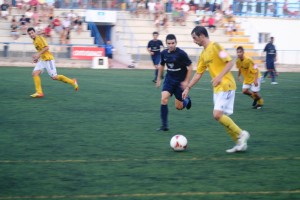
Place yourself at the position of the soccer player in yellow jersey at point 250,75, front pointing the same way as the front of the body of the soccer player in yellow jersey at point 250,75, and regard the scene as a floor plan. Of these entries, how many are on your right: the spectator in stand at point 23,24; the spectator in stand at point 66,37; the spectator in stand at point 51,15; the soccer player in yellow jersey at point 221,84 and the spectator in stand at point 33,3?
4

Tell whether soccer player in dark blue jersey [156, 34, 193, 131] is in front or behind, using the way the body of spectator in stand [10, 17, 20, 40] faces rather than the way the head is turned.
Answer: in front

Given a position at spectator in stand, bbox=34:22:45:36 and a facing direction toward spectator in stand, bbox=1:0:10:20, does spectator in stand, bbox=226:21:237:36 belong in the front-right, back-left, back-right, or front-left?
back-right

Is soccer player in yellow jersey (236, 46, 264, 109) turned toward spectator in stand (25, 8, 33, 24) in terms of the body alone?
no

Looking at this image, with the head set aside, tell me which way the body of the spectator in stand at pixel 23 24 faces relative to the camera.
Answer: toward the camera

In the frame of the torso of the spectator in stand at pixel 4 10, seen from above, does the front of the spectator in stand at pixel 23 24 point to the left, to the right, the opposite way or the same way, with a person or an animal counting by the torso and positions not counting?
the same way

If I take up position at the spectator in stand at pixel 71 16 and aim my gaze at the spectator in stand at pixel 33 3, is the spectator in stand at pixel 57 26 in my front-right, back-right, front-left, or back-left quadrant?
front-left

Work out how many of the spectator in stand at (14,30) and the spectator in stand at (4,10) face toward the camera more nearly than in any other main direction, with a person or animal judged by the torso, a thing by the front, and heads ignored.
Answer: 2

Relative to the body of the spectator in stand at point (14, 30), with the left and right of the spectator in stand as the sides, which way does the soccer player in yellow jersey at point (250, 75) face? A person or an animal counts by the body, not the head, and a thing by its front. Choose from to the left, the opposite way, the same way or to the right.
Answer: to the right

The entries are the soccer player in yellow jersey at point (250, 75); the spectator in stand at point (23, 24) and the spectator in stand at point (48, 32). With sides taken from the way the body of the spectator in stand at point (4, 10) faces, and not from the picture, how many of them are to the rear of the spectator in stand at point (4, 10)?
0

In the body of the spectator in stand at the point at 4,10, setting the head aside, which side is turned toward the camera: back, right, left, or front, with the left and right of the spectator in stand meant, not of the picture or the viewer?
front

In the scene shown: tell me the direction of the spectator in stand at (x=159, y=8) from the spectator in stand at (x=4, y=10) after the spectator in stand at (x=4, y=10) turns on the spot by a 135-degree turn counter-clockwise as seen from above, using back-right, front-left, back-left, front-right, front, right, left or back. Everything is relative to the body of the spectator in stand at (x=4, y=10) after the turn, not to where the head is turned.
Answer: front-right

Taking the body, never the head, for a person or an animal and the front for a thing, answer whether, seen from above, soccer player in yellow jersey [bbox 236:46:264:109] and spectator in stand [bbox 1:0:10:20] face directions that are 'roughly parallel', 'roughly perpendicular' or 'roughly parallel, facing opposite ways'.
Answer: roughly perpendicular

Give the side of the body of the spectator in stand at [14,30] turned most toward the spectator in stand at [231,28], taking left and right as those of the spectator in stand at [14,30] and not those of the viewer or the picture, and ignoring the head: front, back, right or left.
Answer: left

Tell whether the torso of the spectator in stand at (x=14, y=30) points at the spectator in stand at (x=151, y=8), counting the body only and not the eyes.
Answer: no

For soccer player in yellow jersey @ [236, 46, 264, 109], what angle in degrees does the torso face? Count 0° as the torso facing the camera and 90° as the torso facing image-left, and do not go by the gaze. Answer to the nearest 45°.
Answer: approximately 45°

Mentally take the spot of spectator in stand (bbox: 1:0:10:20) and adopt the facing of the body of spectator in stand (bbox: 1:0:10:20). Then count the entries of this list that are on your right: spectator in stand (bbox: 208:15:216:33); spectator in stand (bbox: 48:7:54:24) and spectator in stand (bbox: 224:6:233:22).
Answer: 0

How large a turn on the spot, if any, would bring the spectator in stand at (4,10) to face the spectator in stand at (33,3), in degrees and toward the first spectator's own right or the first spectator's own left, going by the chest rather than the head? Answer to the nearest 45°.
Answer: approximately 90° to the first spectator's own left

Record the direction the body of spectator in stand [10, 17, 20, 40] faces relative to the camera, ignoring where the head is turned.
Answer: toward the camera
